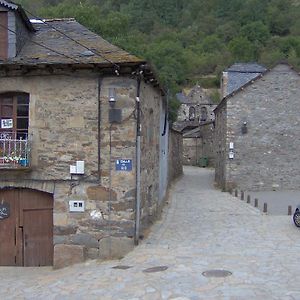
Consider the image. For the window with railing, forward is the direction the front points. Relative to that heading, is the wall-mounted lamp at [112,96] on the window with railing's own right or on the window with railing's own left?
on the window with railing's own left

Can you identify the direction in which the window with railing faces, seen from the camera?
facing the viewer

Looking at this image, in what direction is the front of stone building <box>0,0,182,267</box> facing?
toward the camera

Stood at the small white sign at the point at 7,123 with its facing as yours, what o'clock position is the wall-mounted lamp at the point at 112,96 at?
The wall-mounted lamp is roughly at 10 o'clock from the small white sign.
